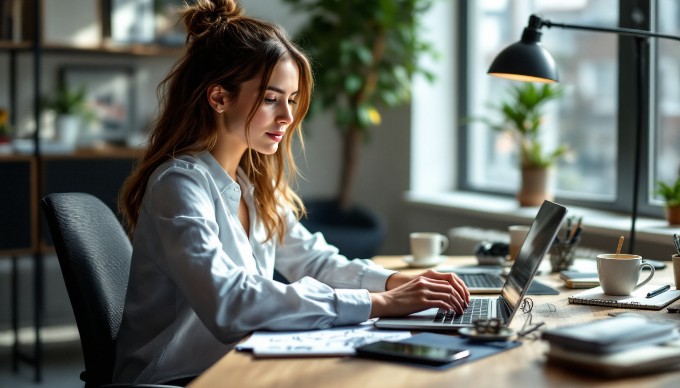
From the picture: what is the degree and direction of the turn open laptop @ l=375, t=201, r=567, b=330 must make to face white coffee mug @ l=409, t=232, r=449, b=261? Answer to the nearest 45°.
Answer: approximately 90° to its right

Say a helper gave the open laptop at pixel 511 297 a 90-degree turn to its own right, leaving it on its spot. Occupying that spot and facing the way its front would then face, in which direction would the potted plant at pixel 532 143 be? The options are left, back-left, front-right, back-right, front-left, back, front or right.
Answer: front

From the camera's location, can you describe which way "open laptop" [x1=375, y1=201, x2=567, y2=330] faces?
facing to the left of the viewer

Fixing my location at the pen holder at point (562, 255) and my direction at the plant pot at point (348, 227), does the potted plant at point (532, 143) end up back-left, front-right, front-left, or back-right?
front-right

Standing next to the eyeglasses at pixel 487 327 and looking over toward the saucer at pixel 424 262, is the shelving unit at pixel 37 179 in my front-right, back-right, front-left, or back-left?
front-left

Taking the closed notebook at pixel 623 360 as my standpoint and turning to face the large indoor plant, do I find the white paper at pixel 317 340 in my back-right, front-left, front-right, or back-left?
front-left

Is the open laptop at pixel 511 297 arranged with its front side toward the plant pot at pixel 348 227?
no

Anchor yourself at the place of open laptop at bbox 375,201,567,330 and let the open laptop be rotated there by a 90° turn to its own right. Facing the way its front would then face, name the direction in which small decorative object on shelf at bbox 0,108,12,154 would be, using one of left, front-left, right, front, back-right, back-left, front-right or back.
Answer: front-left

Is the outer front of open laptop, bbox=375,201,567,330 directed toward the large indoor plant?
no

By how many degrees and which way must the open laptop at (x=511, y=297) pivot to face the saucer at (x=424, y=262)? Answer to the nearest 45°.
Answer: approximately 90° to its right

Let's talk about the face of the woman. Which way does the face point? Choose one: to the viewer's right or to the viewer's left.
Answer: to the viewer's right
